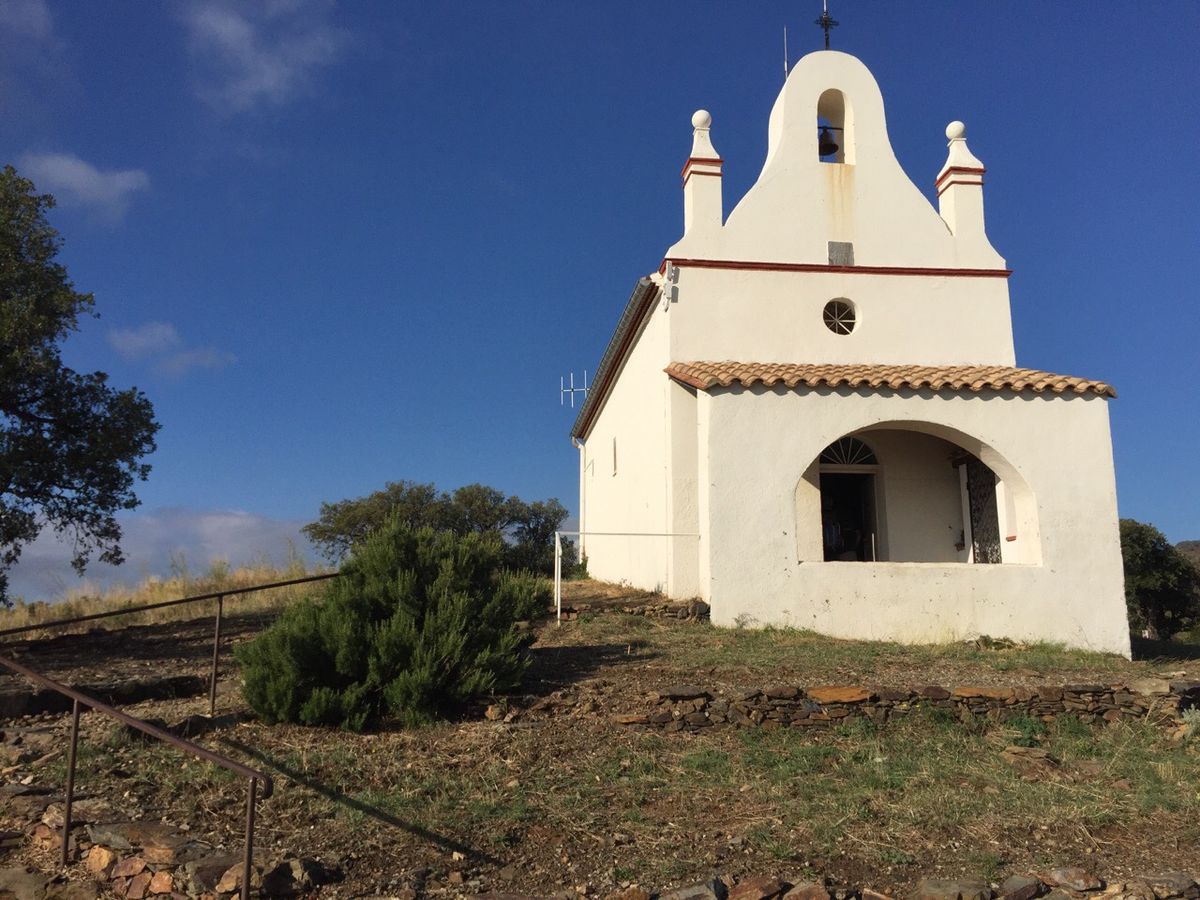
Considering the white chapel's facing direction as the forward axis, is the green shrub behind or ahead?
ahead

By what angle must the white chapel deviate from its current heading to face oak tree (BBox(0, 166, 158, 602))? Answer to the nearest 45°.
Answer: approximately 90° to its right

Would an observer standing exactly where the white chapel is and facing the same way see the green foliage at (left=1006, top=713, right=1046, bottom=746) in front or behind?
in front

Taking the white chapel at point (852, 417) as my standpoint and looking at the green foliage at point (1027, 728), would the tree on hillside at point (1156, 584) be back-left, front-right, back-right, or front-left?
back-left

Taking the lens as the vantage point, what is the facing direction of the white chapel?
facing the viewer

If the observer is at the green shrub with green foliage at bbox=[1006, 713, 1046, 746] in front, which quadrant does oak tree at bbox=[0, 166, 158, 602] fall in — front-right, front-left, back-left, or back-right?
back-left

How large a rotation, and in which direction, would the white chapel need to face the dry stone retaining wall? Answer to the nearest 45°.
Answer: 0° — it already faces it
